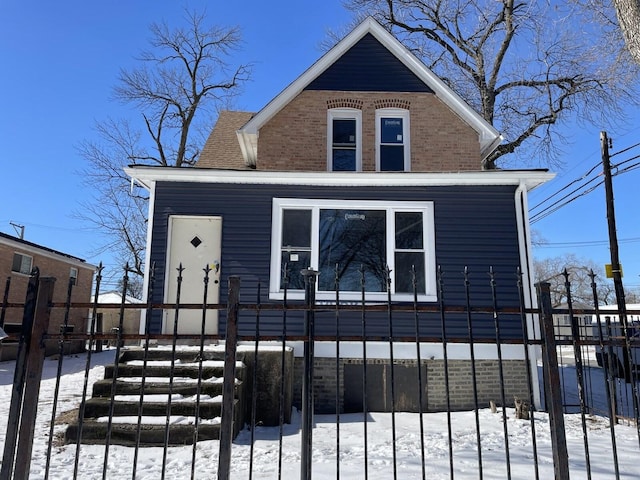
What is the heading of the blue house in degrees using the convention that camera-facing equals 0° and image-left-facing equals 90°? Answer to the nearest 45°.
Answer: approximately 0°

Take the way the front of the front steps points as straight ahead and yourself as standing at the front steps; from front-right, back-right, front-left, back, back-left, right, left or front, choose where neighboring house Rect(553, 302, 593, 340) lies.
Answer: left

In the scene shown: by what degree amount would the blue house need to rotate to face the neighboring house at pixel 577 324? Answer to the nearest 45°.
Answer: approximately 90° to its left

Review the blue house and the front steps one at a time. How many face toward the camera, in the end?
2

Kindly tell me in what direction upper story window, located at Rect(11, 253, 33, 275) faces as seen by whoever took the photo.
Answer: facing the viewer and to the right of the viewer

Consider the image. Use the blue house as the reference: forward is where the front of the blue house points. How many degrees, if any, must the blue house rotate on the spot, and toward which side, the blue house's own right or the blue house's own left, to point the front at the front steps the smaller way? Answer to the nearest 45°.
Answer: approximately 45° to the blue house's own right

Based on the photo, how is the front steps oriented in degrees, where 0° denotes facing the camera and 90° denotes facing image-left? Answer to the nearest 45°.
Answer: approximately 0°
